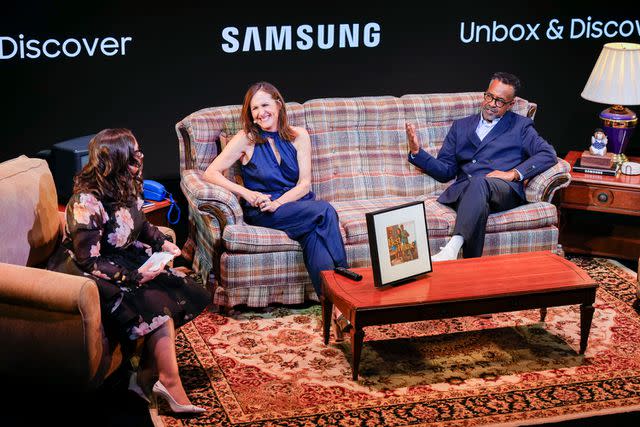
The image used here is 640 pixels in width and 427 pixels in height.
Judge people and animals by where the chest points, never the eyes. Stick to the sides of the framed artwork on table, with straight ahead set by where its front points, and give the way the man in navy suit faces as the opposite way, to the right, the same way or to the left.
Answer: to the right

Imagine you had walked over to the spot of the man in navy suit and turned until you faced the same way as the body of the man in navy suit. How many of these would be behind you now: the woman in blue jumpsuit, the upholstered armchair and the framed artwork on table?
0

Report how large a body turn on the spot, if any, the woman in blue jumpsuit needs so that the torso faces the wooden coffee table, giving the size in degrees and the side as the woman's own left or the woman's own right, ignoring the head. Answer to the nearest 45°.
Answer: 0° — they already face it

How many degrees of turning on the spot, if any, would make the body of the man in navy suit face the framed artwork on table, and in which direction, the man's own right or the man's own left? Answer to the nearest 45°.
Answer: approximately 45° to the man's own left

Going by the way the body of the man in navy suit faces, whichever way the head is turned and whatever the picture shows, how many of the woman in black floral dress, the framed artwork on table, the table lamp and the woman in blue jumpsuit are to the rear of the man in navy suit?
1

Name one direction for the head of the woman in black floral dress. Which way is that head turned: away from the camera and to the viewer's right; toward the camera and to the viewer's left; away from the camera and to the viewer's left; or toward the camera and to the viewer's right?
away from the camera and to the viewer's right

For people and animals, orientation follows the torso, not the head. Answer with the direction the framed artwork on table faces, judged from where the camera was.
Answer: facing the viewer and to the right of the viewer

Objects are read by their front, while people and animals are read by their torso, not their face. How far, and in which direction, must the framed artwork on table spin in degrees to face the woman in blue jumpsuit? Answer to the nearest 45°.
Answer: approximately 180°

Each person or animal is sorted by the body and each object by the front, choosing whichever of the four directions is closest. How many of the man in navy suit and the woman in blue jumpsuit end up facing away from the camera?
0

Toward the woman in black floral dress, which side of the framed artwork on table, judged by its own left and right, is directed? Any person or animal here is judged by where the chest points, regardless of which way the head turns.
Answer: right

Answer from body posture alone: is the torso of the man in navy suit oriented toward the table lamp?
no

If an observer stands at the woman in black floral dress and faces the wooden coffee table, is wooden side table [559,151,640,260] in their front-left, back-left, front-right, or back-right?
front-left

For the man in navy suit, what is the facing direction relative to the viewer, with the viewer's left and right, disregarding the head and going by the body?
facing the viewer and to the left of the viewer

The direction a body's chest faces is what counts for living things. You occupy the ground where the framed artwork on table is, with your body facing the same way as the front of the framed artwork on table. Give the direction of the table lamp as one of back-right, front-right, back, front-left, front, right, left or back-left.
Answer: left

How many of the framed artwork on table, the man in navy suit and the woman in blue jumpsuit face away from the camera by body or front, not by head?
0

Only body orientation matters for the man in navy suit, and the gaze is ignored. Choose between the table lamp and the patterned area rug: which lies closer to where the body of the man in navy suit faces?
the patterned area rug

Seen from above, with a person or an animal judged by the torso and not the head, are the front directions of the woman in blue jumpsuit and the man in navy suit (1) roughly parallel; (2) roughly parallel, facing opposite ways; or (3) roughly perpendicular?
roughly perpendicular

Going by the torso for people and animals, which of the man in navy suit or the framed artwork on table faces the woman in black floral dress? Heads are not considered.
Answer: the man in navy suit
